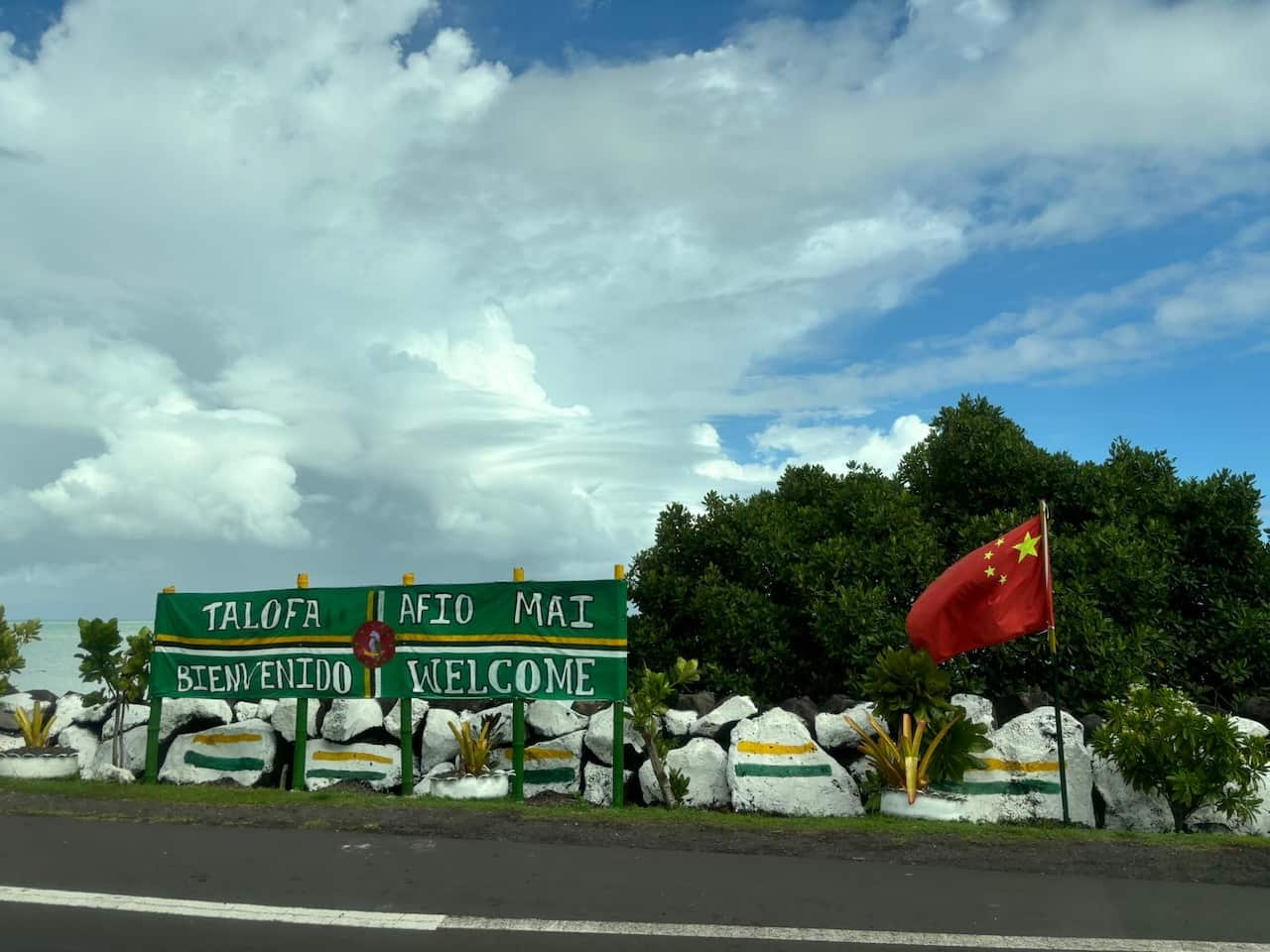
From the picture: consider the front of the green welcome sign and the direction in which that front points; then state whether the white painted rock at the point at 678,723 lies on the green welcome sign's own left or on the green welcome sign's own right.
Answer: on the green welcome sign's own left

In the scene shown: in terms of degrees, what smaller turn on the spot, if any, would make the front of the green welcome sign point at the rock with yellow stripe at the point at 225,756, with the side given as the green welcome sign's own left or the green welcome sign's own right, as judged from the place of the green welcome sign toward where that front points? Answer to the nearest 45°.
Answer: approximately 135° to the green welcome sign's own right

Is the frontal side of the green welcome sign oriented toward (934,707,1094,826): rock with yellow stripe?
no

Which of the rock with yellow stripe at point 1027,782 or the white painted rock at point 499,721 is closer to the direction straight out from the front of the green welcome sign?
the rock with yellow stripe

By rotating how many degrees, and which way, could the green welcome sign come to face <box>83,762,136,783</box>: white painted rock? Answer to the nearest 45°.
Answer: approximately 135° to its right

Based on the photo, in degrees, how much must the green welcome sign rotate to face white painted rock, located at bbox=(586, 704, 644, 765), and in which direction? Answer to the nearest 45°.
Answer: approximately 90° to its left

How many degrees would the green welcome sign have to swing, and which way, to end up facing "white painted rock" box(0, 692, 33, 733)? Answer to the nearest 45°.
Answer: approximately 135° to its right

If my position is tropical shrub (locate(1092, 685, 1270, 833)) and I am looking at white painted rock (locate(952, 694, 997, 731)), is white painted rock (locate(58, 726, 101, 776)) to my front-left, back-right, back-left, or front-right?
front-left

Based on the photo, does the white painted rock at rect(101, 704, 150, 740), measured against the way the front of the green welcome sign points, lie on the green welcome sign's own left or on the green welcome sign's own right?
on the green welcome sign's own right

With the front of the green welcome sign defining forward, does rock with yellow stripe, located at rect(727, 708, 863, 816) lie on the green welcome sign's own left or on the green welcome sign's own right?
on the green welcome sign's own left

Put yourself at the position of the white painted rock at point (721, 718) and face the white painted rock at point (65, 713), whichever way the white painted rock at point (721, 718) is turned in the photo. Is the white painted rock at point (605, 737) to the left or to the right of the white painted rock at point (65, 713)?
left

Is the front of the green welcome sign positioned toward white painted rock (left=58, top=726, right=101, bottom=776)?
no

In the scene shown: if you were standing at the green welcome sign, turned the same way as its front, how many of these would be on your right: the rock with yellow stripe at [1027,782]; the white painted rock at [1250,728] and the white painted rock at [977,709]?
0

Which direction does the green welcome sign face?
toward the camera

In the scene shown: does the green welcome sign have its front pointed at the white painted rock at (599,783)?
no

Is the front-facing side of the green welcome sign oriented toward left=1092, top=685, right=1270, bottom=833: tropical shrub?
no

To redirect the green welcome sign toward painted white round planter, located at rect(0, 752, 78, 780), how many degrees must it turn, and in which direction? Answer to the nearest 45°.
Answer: approximately 135° to its right

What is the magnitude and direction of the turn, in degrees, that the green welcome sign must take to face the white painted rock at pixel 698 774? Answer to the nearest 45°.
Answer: approximately 90° to its left

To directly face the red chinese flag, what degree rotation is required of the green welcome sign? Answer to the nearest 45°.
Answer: approximately 45° to its left
